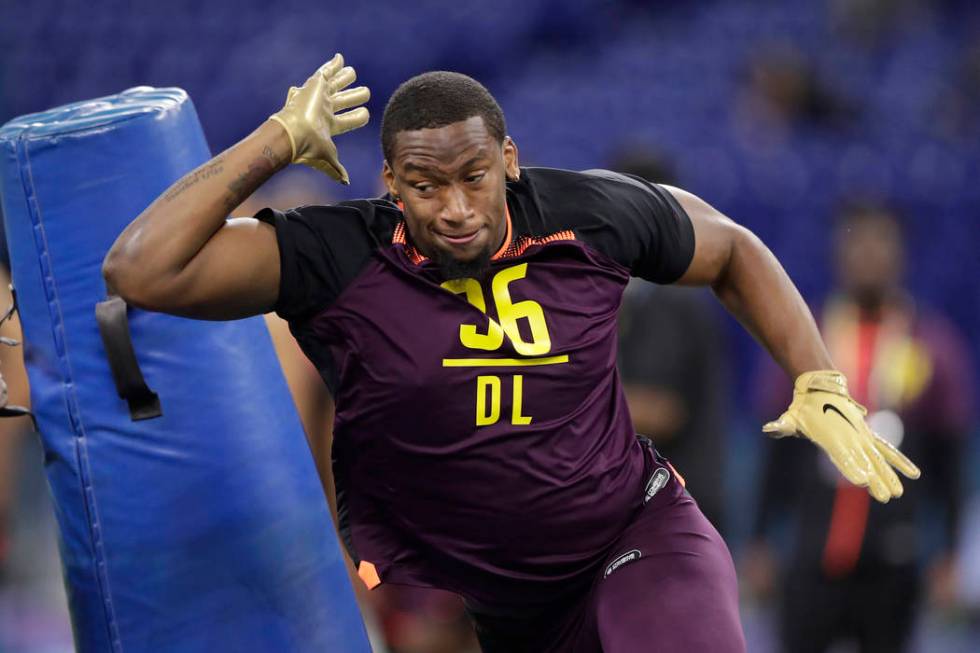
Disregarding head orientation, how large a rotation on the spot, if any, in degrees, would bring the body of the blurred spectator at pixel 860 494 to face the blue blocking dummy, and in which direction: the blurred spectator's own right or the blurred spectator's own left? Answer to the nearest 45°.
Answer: approximately 45° to the blurred spectator's own right

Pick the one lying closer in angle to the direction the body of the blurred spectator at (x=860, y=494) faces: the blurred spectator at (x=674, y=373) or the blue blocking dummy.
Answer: the blue blocking dummy

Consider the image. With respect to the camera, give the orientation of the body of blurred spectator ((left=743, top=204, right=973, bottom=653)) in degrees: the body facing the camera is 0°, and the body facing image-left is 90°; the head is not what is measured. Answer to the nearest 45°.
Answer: approximately 0°

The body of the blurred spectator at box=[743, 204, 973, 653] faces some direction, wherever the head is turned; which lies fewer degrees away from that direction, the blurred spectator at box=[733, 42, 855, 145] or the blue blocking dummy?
the blue blocking dummy

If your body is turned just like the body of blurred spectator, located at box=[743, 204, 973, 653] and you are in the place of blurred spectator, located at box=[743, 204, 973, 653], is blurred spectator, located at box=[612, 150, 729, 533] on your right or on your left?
on your right

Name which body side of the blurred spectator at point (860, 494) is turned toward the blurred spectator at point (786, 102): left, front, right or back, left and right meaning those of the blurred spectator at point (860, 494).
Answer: back
